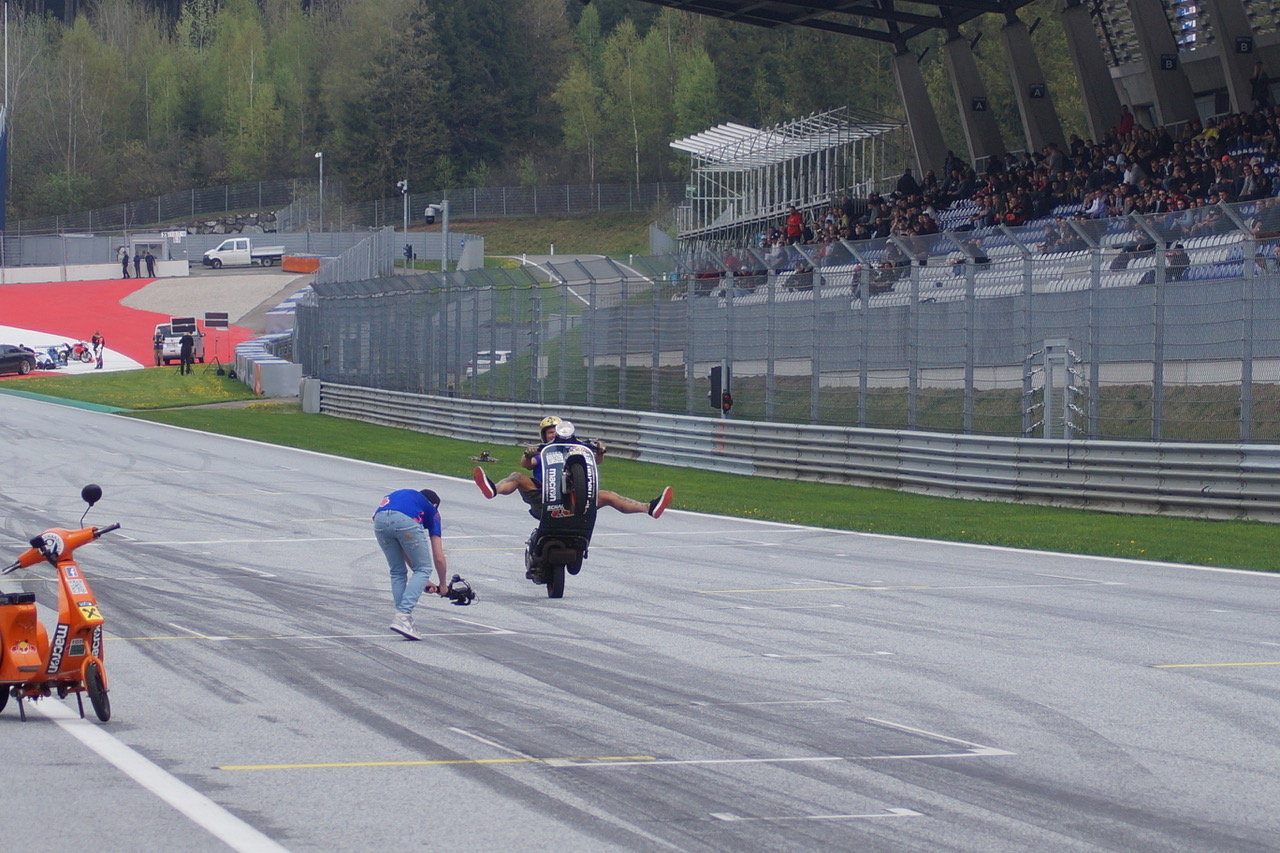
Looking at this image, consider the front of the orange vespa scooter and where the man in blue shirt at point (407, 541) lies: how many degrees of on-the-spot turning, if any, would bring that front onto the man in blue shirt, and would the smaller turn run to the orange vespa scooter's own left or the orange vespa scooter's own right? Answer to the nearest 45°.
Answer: approximately 90° to the orange vespa scooter's own left

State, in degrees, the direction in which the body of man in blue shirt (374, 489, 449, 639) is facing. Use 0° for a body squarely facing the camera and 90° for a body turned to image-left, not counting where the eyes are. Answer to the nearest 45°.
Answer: approximately 225°

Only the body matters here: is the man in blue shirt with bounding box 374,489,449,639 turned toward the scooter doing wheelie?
yes

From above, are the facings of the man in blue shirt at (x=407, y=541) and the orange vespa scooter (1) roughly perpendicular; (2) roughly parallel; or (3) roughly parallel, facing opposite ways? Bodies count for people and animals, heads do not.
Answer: roughly perpendicular

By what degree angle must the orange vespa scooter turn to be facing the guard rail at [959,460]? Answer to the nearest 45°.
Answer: approximately 90° to its left

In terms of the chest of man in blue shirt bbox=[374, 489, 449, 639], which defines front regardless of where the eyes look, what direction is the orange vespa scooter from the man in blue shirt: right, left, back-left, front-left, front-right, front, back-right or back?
back

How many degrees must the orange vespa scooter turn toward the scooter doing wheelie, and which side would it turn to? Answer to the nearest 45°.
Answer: approximately 90° to its left

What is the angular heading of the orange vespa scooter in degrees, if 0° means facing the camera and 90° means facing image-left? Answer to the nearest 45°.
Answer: approximately 315°

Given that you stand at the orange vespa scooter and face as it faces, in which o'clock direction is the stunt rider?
The stunt rider is roughly at 9 o'clock from the orange vespa scooter.
